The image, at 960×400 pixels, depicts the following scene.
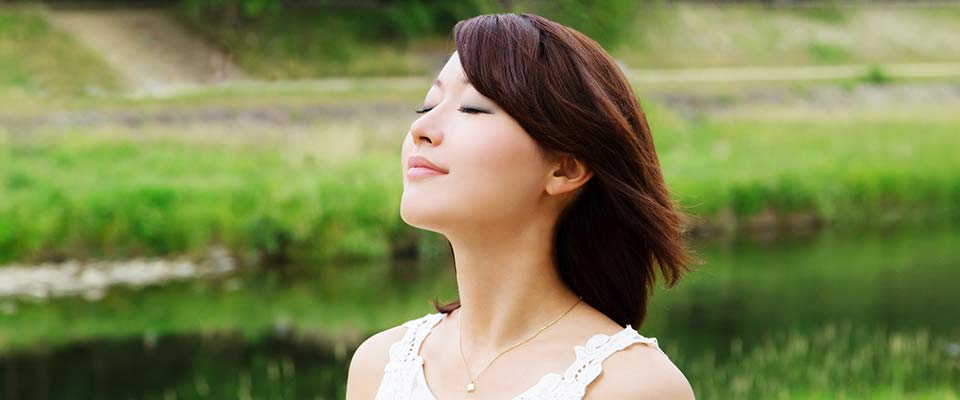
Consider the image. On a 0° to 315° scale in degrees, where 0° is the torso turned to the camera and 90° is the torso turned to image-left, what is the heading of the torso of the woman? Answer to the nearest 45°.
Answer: approximately 45°
